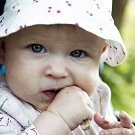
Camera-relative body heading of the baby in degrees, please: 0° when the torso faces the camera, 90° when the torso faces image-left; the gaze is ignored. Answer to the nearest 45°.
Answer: approximately 0°
